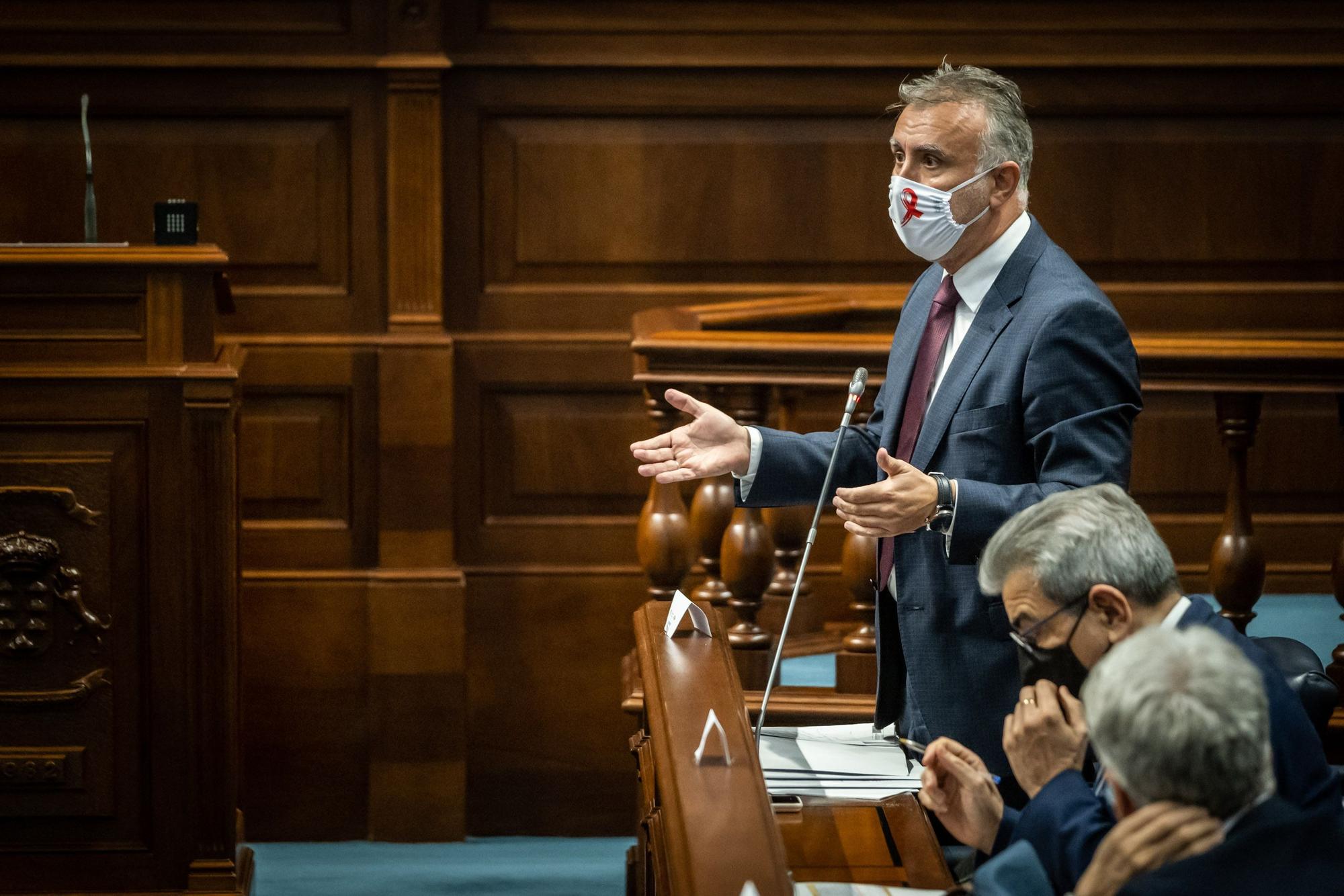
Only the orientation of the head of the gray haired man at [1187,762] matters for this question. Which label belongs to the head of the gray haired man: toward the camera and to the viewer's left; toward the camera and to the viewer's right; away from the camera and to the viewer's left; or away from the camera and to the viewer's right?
away from the camera and to the viewer's left

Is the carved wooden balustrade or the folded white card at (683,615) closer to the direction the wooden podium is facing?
the folded white card

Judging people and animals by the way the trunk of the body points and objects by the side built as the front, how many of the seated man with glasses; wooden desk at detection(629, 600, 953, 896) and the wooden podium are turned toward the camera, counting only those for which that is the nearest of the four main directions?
1

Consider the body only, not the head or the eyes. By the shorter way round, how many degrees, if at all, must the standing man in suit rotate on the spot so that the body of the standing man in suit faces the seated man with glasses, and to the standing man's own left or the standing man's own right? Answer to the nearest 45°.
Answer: approximately 45° to the standing man's own left

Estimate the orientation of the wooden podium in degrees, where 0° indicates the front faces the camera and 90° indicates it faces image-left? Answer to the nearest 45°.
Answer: approximately 0°

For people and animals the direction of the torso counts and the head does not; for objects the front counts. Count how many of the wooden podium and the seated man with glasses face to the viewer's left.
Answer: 1

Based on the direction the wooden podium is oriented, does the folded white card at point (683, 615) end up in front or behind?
in front

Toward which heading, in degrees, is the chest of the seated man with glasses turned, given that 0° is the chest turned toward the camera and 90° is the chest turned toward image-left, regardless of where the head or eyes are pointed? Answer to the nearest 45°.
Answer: approximately 90°

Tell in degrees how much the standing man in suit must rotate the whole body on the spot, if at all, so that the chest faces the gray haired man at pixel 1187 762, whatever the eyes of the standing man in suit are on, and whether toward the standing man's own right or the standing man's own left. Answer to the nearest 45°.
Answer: approximately 45° to the standing man's own left
